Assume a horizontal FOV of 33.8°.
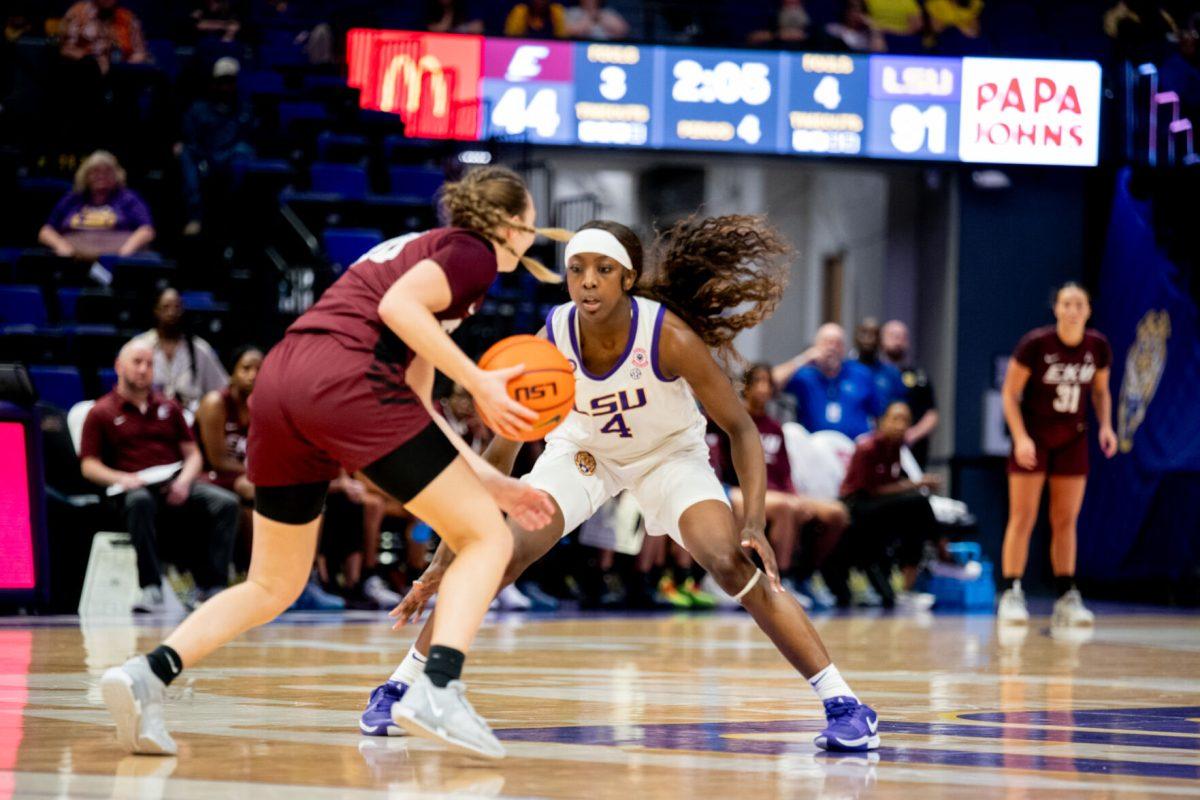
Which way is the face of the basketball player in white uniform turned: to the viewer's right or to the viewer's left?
to the viewer's left

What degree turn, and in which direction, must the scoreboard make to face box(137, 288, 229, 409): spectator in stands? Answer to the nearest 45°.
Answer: approximately 45° to its right

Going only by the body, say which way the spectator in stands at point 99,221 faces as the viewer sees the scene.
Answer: toward the camera

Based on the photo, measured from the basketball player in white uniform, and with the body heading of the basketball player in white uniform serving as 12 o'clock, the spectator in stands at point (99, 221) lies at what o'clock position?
The spectator in stands is roughly at 5 o'clock from the basketball player in white uniform.

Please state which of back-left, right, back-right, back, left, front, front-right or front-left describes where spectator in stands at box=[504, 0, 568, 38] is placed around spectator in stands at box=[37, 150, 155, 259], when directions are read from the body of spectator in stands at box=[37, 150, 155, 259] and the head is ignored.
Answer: back-left

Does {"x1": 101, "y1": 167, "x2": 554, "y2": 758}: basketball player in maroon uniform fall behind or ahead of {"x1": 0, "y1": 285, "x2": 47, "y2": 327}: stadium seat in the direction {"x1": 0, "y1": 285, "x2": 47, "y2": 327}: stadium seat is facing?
ahead

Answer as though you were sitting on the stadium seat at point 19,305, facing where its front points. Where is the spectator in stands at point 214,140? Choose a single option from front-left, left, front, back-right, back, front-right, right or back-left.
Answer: back-left

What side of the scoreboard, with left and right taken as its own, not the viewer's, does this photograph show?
front

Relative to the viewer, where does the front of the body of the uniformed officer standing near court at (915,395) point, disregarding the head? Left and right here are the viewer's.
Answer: facing the viewer and to the left of the viewer

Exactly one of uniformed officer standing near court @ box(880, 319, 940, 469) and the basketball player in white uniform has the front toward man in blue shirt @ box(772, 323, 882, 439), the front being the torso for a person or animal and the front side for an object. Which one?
the uniformed officer standing near court

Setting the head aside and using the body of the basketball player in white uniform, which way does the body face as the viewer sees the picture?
toward the camera

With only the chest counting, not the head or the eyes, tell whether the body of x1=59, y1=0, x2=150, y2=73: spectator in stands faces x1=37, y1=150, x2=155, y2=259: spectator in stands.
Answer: yes

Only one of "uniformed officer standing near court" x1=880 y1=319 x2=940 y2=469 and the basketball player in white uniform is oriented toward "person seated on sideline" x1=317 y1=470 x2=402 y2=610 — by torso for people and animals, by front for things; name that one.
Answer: "uniformed officer standing near court" x1=880 y1=319 x2=940 y2=469

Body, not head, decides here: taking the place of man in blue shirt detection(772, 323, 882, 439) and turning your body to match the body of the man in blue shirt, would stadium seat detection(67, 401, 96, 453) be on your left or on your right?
on your right

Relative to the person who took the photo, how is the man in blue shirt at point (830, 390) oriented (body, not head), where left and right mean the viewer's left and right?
facing the viewer
